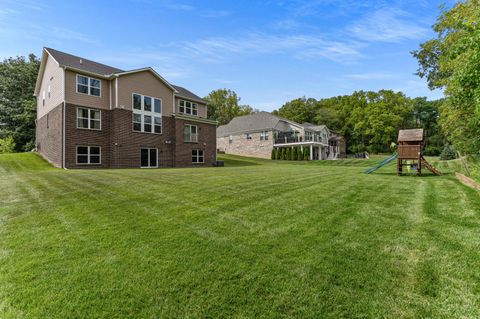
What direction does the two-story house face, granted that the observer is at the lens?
facing away from the viewer and to the left of the viewer

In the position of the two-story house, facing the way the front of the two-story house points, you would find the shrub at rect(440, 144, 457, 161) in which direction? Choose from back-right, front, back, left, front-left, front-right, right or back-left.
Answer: back-right

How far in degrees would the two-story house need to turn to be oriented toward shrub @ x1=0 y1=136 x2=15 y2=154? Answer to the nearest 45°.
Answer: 0° — it already faces it

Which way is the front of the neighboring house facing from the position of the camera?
facing away from the viewer and to the left of the viewer

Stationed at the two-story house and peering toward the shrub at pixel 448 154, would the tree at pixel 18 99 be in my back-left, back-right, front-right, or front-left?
back-left

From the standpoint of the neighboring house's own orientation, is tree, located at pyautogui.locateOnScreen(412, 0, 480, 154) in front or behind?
behind

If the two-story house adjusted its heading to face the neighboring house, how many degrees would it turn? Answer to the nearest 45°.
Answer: approximately 90° to its right
